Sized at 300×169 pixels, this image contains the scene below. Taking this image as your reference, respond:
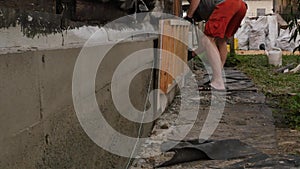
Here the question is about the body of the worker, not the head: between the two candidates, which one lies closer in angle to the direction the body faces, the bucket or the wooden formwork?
the wooden formwork

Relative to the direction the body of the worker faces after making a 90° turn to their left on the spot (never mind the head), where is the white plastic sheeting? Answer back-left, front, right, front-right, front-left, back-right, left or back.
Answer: back

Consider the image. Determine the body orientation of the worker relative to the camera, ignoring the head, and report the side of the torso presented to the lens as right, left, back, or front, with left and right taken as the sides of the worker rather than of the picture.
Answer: left
